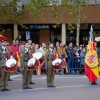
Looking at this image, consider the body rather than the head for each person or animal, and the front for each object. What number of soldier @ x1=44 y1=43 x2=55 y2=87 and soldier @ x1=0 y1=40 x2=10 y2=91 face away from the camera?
0
